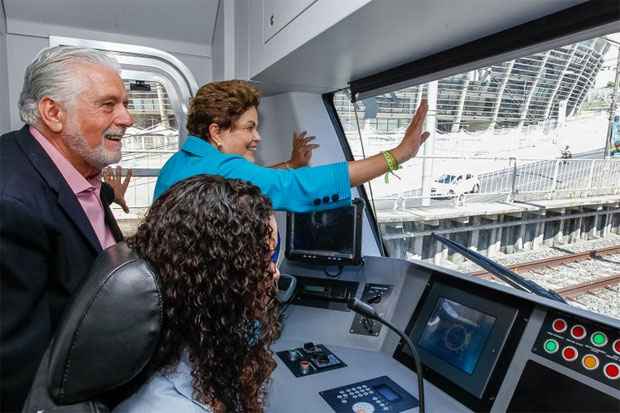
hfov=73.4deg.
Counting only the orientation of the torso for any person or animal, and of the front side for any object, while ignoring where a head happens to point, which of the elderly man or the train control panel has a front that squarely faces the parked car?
the elderly man

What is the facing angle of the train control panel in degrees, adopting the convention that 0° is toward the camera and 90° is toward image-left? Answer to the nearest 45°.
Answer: approximately 45°

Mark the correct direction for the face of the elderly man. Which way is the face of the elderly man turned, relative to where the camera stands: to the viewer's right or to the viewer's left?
to the viewer's right

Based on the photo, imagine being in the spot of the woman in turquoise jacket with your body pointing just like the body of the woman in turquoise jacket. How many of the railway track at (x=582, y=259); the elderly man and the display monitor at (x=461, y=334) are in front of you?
2

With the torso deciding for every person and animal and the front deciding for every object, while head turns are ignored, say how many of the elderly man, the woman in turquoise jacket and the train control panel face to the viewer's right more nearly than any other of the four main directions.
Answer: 2

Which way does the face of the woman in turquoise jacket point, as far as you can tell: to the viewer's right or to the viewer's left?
to the viewer's right

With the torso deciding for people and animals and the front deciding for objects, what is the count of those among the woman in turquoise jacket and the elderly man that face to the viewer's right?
2

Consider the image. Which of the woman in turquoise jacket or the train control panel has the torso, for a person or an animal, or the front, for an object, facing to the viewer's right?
the woman in turquoise jacket

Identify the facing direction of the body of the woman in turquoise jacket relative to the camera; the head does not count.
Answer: to the viewer's right

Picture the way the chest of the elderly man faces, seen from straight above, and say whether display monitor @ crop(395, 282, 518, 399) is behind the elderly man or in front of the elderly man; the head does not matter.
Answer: in front

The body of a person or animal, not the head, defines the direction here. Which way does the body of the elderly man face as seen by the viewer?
to the viewer's right
